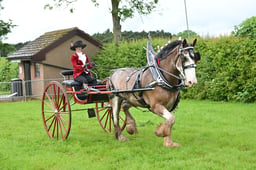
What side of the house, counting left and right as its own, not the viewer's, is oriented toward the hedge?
left

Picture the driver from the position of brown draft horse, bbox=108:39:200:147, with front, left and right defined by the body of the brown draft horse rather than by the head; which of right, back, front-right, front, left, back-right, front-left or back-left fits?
back

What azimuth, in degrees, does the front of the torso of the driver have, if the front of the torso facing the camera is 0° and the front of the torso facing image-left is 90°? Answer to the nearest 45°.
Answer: approximately 315°

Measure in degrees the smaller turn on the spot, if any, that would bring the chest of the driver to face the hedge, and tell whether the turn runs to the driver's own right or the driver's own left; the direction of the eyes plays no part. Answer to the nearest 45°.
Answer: approximately 90° to the driver's own left

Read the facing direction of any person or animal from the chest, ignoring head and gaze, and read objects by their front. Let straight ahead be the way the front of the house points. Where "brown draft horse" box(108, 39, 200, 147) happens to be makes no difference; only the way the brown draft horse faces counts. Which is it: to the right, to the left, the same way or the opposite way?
to the left

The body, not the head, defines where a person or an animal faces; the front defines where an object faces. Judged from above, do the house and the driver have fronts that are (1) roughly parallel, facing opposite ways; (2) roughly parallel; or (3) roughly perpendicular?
roughly perpendicular

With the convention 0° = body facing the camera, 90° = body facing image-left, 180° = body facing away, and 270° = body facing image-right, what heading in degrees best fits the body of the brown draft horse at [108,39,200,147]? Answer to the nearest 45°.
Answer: approximately 315°

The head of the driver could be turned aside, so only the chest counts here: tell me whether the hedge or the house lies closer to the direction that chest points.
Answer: the hedge

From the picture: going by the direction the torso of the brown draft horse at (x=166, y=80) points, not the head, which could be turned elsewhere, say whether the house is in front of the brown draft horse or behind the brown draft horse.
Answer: behind
